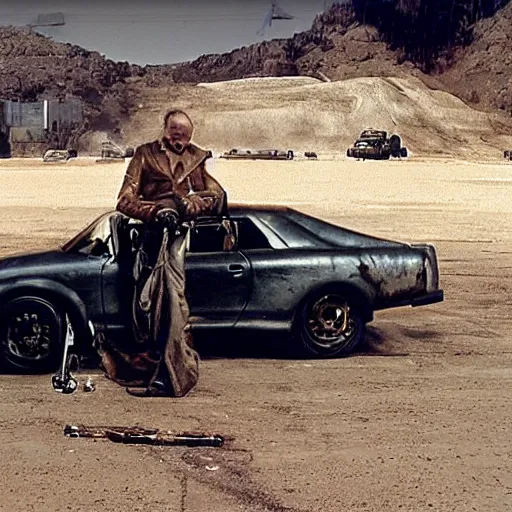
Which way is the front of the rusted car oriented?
to the viewer's left

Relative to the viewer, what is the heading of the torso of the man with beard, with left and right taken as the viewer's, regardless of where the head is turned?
facing the viewer

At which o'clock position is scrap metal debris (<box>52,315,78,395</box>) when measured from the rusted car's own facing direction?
The scrap metal debris is roughly at 11 o'clock from the rusted car.

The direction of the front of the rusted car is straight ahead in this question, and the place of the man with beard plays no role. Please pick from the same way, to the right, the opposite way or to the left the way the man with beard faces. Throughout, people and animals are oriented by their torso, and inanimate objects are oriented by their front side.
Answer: to the left

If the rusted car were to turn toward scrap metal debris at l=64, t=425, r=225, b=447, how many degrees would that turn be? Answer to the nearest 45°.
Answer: approximately 90° to its left

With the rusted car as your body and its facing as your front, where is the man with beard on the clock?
The man with beard is roughly at 10 o'clock from the rusted car.

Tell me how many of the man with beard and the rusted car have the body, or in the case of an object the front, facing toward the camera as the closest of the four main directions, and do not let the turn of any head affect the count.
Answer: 1
